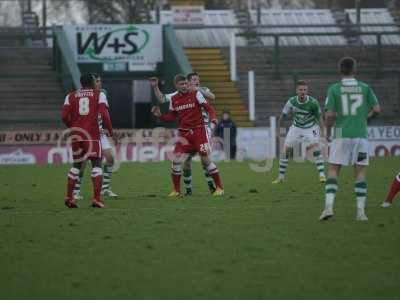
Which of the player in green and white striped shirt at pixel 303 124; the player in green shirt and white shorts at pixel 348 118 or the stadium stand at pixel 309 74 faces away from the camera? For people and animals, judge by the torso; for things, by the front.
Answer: the player in green shirt and white shorts at pixel 348 118

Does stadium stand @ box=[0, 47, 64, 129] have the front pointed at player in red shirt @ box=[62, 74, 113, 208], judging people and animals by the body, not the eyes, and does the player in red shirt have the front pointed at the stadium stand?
yes

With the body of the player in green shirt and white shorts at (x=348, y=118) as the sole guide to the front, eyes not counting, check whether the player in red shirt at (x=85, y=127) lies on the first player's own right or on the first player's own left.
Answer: on the first player's own left

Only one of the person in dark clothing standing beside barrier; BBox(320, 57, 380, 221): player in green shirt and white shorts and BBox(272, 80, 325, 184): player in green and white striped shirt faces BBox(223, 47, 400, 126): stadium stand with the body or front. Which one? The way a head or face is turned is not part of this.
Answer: BBox(320, 57, 380, 221): player in green shirt and white shorts

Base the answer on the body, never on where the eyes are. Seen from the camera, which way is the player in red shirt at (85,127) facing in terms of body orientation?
away from the camera

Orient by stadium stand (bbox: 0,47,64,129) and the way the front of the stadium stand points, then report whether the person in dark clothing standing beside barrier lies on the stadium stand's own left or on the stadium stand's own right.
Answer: on the stadium stand's own left

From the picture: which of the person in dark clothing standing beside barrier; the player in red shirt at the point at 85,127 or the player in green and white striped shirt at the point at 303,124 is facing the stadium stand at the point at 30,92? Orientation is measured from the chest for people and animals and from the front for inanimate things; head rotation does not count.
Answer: the player in red shirt

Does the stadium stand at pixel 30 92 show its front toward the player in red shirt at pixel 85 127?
yes

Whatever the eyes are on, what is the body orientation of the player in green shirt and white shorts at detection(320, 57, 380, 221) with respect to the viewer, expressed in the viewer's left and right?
facing away from the viewer

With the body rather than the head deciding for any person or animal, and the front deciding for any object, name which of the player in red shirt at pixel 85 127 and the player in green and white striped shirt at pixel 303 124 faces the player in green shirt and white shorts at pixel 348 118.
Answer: the player in green and white striped shirt at pixel 303 124
